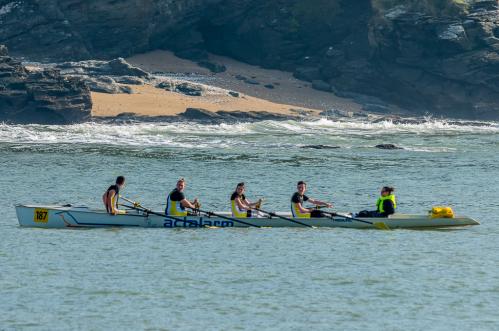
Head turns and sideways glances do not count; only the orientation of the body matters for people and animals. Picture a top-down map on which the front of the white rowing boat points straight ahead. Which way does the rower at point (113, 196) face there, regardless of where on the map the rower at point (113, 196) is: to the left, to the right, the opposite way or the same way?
the opposite way

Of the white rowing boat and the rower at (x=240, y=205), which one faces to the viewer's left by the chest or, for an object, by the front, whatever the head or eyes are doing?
the white rowing boat

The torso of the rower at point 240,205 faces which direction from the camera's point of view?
to the viewer's right

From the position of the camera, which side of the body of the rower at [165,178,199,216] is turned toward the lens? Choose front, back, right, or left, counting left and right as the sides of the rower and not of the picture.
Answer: right

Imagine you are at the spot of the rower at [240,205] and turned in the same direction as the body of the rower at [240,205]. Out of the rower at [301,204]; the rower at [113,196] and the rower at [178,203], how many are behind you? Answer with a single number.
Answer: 2

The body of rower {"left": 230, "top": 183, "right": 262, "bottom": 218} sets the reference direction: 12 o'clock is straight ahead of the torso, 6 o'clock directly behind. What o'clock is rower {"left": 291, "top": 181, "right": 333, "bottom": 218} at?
rower {"left": 291, "top": 181, "right": 333, "bottom": 218} is roughly at 12 o'clock from rower {"left": 230, "top": 183, "right": 262, "bottom": 218}.

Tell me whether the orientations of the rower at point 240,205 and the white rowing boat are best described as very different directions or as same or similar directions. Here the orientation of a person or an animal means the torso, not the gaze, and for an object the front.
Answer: very different directions

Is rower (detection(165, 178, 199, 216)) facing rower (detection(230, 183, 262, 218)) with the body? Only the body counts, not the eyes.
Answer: yes

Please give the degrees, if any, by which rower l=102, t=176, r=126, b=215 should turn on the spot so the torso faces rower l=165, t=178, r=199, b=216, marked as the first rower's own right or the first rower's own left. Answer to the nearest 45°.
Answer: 0° — they already face them

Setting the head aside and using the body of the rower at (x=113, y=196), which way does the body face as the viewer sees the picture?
to the viewer's right

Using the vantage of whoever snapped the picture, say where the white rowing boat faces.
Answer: facing to the left of the viewer
